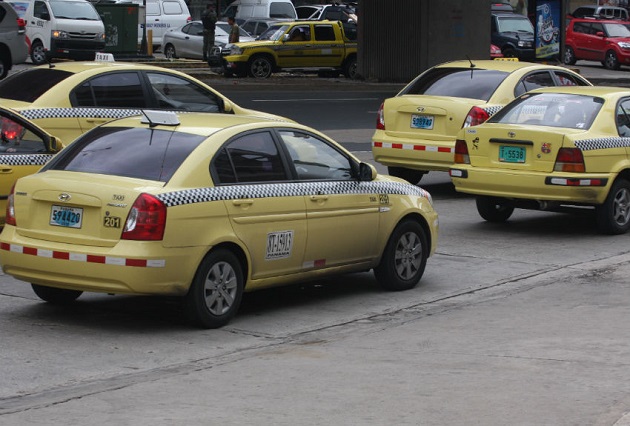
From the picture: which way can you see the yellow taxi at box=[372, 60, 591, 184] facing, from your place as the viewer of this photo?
facing away from the viewer and to the right of the viewer

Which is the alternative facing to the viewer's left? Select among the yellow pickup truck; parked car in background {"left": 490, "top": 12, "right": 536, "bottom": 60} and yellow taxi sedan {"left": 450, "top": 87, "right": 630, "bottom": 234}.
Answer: the yellow pickup truck

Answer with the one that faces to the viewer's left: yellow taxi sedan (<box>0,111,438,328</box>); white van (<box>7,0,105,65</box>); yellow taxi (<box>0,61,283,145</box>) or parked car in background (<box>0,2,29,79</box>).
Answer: the parked car in background

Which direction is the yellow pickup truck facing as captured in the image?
to the viewer's left

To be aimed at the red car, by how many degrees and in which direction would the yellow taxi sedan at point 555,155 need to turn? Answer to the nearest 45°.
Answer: approximately 45° to its left

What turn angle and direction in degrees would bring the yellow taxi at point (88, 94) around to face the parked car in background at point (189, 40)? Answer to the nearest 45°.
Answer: approximately 45° to its left

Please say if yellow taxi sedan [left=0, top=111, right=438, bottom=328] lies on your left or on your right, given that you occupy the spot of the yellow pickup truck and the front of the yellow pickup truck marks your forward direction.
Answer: on your left

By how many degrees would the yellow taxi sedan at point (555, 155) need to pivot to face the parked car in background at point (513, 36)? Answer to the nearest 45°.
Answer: approximately 45° to its left

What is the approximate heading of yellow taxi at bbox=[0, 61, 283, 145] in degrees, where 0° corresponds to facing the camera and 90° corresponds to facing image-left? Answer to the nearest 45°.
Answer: approximately 225°

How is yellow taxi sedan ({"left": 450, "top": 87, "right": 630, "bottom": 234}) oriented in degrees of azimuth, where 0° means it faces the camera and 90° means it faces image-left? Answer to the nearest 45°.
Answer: approximately 225°
